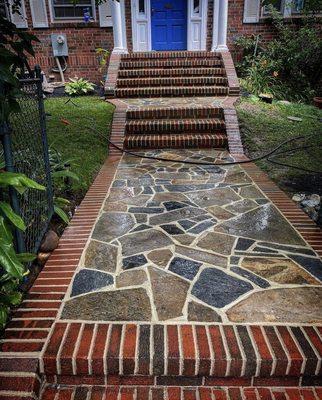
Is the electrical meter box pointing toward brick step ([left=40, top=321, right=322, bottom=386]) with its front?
yes

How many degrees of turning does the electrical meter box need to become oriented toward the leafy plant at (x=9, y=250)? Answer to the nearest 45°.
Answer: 0° — it already faces it

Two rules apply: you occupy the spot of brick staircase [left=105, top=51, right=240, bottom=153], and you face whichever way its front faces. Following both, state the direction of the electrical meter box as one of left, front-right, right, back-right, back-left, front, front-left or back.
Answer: back-right

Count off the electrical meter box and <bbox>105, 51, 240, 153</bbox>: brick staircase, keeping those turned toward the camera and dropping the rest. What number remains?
2

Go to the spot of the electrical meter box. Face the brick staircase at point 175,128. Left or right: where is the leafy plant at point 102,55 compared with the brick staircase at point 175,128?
left

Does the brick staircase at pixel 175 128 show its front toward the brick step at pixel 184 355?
yes

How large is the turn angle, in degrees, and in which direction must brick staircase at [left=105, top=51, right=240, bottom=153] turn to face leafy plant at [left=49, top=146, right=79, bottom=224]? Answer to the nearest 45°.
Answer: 0° — it already faces it

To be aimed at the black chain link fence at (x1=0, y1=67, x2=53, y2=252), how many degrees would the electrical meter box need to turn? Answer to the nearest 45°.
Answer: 0° — it already faces it

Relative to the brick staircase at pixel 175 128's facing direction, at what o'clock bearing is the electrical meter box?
The electrical meter box is roughly at 5 o'clock from the brick staircase.

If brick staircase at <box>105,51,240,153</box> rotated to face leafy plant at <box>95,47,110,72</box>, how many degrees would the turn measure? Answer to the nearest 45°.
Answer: approximately 135° to its right
